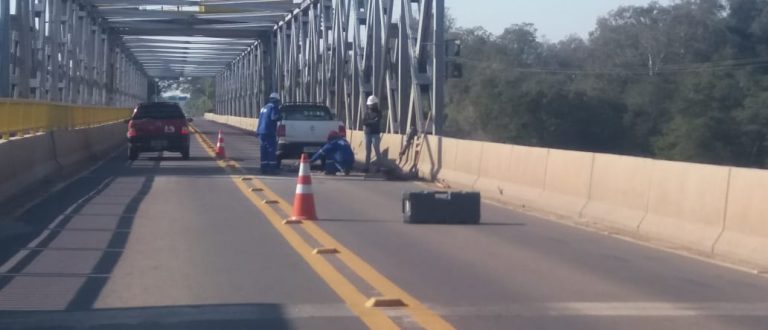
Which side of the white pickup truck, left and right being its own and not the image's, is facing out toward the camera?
back

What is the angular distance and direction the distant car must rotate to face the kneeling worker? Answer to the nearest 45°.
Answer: approximately 135° to its right

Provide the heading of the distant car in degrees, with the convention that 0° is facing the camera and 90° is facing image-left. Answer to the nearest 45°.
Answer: approximately 180°

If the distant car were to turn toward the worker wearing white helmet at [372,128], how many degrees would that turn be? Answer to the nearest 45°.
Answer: approximately 135° to its right

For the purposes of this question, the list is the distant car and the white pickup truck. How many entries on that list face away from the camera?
2

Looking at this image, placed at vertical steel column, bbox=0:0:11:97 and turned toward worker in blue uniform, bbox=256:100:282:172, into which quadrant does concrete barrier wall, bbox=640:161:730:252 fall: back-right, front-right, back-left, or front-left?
front-right

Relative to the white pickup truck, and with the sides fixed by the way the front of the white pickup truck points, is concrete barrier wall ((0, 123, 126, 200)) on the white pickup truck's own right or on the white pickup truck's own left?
on the white pickup truck's own left
